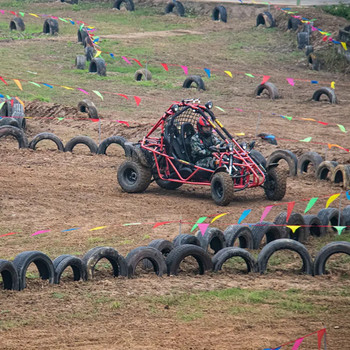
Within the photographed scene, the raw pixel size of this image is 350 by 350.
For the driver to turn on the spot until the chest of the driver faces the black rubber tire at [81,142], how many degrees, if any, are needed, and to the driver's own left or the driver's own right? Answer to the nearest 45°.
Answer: approximately 180°

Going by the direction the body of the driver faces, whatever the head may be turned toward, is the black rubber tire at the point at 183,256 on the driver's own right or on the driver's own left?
on the driver's own right

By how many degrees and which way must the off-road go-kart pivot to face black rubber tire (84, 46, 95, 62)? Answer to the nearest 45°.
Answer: approximately 135° to its left

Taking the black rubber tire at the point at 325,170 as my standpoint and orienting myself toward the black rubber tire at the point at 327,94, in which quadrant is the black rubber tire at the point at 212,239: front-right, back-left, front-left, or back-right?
back-left

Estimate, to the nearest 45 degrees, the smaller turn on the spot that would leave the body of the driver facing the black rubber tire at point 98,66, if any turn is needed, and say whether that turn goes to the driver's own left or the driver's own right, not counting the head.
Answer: approximately 135° to the driver's own left

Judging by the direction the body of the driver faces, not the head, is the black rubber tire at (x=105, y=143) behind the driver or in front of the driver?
behind

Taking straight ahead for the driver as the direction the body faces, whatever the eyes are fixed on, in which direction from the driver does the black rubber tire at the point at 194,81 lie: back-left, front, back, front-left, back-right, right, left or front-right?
back-left

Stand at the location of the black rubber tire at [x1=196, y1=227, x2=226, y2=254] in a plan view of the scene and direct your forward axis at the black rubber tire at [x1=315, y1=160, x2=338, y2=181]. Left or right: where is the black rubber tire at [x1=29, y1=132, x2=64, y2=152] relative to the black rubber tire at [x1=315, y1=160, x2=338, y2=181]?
left
